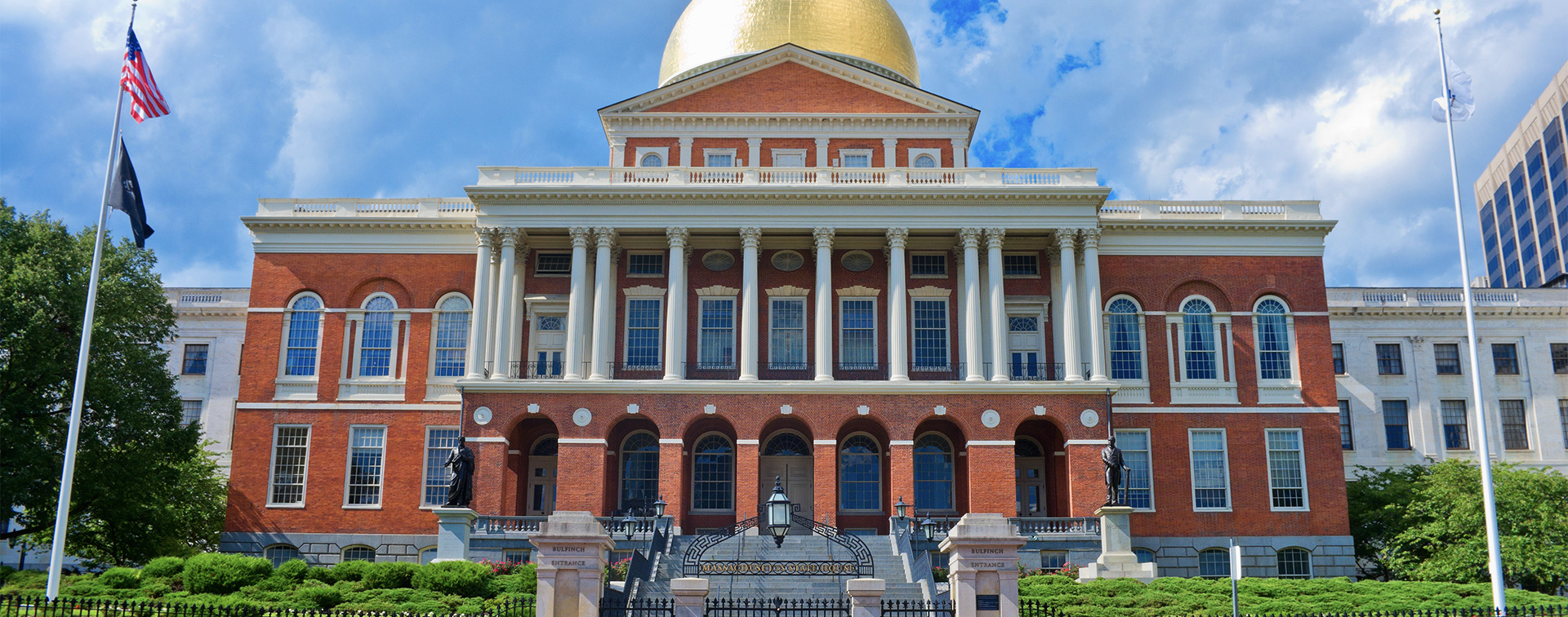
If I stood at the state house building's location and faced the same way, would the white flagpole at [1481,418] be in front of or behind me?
in front

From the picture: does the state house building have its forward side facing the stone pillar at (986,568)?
yes

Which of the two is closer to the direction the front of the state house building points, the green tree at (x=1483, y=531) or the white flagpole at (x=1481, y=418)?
the white flagpole

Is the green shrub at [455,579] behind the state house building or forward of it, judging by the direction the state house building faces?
forward

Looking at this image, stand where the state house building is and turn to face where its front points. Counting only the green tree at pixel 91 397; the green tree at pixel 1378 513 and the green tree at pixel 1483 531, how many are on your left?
2

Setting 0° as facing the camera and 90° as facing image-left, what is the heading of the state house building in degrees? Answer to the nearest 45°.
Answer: approximately 0°

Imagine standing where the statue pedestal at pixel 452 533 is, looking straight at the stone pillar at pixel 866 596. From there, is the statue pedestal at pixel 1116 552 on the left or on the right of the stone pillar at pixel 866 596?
left

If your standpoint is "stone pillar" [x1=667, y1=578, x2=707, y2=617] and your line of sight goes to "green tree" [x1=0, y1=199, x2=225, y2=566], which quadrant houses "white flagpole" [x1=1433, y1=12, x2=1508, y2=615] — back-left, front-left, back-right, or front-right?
back-right

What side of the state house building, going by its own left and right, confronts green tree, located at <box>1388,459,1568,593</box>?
left

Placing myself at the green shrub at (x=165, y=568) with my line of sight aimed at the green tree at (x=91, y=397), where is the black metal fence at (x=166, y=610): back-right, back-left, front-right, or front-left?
back-left

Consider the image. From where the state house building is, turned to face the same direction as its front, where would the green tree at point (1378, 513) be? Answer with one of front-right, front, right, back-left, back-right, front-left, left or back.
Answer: left
